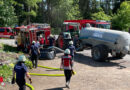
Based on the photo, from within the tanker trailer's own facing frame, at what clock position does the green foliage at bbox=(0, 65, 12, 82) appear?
The green foliage is roughly at 9 o'clock from the tanker trailer.

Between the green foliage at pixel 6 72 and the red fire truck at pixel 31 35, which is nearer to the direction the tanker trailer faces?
the red fire truck

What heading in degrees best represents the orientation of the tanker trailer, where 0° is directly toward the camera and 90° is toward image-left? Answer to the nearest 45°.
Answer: approximately 135°

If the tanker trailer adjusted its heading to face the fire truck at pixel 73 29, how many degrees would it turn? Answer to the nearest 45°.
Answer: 0° — it already faces it

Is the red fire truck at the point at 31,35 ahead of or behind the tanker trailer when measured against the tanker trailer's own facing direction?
ahead

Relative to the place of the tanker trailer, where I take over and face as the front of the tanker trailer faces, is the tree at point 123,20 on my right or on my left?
on my right

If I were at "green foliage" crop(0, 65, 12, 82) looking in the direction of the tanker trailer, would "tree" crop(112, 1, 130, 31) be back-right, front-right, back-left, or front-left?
front-left

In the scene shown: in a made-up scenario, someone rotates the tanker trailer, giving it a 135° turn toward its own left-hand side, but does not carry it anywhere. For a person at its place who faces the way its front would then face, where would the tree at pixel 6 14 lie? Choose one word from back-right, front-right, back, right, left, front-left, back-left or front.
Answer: back-right
